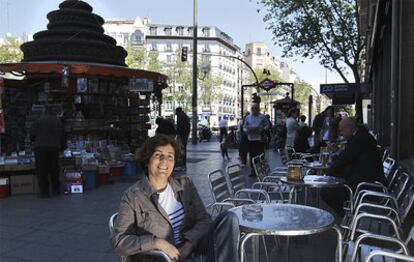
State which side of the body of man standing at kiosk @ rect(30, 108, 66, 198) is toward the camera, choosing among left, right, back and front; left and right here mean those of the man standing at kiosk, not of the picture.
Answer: back

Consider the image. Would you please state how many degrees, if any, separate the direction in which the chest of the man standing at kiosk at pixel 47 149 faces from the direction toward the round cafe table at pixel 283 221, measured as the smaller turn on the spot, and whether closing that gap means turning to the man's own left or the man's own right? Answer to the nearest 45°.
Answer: approximately 180°

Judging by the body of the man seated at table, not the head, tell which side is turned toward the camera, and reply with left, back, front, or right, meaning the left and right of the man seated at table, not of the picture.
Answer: left

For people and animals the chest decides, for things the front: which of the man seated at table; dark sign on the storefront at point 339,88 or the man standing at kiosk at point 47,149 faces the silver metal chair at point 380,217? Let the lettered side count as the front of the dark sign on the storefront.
the dark sign on the storefront

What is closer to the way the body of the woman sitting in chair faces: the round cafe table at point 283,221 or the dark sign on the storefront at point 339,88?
the round cafe table

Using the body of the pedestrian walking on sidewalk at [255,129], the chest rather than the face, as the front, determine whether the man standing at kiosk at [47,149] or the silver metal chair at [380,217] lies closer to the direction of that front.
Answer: the silver metal chair

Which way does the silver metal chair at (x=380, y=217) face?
to the viewer's left

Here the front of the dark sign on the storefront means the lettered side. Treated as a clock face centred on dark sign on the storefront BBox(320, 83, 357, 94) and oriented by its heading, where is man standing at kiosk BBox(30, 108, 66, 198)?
The man standing at kiosk is roughly at 1 o'clock from the dark sign on the storefront.
